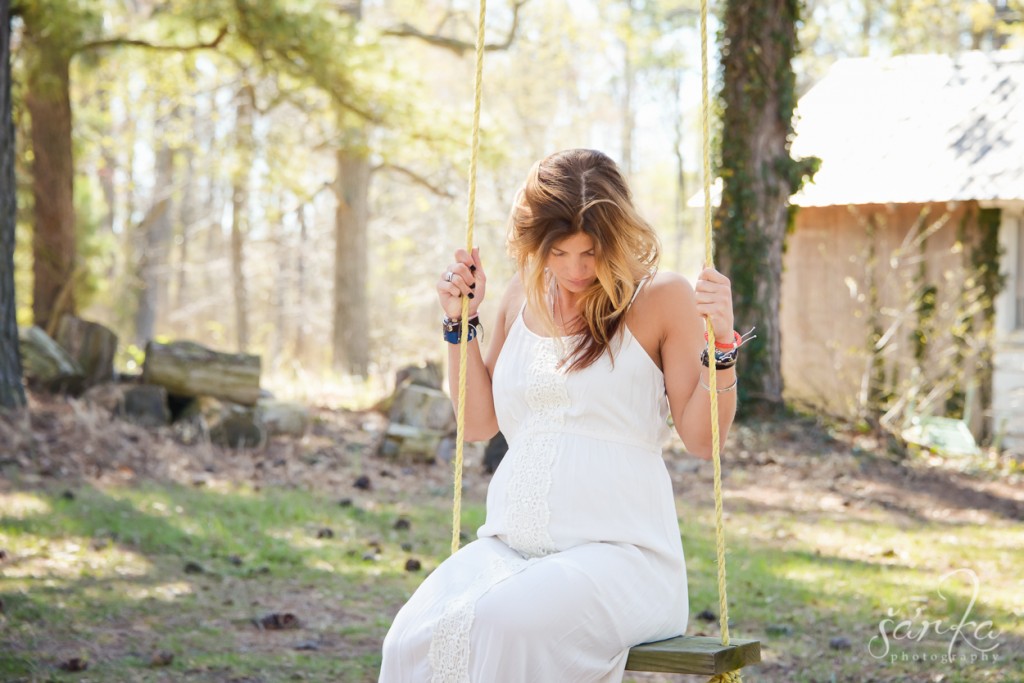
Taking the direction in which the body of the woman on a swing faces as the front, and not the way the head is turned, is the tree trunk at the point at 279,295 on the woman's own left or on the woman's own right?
on the woman's own right

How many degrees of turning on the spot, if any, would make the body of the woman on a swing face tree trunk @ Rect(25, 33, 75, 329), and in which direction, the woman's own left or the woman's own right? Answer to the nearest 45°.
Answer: approximately 90° to the woman's own right

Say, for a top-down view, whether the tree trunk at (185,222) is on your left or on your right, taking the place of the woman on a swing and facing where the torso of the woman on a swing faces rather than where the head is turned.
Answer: on your right

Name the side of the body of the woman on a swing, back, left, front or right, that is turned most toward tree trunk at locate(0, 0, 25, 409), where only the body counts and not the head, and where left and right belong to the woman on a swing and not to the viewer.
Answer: right

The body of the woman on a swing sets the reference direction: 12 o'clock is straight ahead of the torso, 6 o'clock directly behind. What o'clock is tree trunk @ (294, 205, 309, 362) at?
The tree trunk is roughly at 4 o'clock from the woman on a swing.
